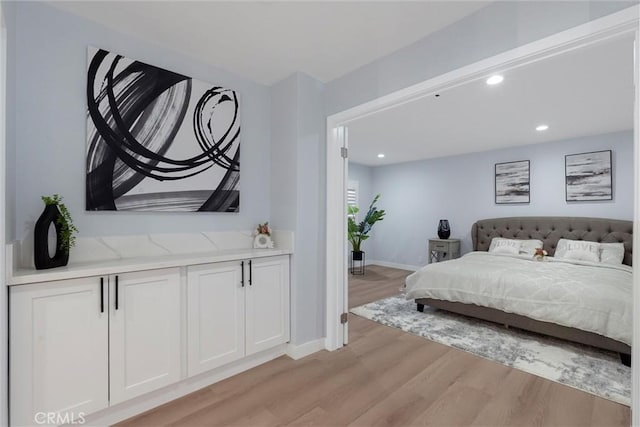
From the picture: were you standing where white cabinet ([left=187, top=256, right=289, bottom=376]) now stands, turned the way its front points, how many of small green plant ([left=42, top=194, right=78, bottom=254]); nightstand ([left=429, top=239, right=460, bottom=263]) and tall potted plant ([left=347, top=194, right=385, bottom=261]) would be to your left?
2

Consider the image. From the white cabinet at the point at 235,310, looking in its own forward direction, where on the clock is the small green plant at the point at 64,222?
The small green plant is roughly at 4 o'clock from the white cabinet.

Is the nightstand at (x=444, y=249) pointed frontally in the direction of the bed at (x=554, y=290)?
no

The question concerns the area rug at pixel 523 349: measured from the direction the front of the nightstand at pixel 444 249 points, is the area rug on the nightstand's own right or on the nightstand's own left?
on the nightstand's own left

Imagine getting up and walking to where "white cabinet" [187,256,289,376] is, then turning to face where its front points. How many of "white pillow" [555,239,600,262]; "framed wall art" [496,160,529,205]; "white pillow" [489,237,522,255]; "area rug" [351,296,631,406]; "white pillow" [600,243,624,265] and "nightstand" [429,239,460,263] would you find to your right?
0

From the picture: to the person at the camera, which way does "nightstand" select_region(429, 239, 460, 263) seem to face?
facing the viewer and to the left of the viewer

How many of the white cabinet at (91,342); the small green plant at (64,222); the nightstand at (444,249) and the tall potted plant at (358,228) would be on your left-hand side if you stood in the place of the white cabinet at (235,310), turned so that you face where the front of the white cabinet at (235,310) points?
2

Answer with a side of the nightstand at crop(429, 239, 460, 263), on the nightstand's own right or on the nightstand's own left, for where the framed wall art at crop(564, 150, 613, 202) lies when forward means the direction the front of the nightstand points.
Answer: on the nightstand's own left

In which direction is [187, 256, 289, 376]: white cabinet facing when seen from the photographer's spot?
facing the viewer and to the right of the viewer

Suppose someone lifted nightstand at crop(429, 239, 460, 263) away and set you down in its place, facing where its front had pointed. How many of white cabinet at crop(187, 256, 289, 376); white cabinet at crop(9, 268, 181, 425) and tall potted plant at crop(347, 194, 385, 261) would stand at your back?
0

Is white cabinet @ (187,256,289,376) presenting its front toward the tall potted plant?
no

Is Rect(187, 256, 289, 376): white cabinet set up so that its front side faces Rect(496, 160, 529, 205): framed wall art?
no

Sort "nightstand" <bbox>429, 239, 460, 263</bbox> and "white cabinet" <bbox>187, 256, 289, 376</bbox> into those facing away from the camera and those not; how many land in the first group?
0

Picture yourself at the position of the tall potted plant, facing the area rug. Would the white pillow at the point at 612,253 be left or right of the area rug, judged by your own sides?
left

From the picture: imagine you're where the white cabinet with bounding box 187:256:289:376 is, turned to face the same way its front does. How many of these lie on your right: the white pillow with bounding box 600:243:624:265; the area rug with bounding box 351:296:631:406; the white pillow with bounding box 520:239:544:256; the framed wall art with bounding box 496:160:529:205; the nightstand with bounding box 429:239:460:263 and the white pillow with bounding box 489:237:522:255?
0
